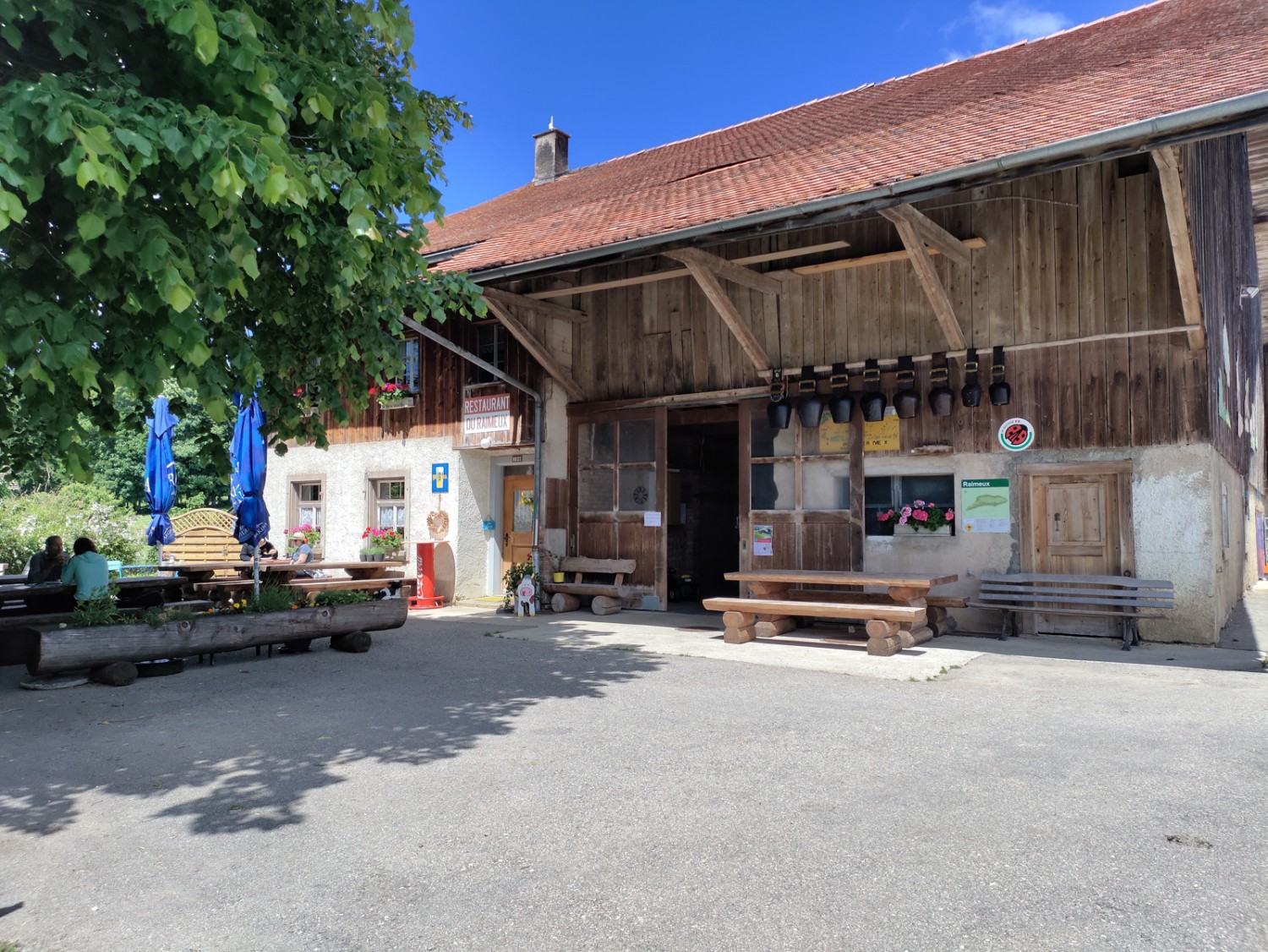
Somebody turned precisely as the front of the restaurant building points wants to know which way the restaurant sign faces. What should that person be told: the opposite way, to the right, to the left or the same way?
the same way

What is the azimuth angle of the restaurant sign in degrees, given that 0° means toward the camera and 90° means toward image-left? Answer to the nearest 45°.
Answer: approximately 45°

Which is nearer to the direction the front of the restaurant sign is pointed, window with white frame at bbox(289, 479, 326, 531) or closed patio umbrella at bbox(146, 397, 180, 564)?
the closed patio umbrella

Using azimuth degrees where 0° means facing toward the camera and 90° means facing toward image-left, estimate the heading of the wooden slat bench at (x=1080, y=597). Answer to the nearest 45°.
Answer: approximately 0°

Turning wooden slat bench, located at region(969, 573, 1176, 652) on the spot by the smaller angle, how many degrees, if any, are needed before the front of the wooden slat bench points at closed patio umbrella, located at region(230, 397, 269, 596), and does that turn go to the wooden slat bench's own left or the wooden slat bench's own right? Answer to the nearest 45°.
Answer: approximately 90° to the wooden slat bench's own right

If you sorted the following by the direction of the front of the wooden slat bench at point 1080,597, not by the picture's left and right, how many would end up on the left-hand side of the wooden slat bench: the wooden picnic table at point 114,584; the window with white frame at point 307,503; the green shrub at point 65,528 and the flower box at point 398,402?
0

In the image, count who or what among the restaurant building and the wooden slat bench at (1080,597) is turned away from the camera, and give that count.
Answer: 0

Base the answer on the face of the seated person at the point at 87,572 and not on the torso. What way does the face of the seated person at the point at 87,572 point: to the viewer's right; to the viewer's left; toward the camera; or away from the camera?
away from the camera

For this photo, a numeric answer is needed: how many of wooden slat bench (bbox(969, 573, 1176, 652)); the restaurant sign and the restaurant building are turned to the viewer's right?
0

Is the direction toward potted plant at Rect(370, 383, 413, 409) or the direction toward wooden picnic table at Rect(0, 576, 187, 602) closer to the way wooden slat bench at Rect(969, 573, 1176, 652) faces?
the wooden picnic table

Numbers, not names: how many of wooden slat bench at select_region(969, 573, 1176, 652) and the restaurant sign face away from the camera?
0

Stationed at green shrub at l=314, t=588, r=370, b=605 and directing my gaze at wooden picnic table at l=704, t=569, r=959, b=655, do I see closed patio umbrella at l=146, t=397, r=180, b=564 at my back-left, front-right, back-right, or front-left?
back-left

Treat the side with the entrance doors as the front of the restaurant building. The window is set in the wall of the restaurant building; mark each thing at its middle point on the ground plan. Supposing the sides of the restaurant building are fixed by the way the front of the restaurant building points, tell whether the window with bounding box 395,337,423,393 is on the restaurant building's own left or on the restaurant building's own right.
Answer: on the restaurant building's own right

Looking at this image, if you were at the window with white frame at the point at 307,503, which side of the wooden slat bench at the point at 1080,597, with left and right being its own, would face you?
right

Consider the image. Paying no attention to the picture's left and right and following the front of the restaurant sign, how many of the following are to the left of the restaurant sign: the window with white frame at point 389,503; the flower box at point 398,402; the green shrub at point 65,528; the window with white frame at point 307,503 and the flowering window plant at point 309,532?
0

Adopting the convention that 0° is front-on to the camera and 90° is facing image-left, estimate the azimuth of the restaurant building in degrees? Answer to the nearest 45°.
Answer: approximately 45°

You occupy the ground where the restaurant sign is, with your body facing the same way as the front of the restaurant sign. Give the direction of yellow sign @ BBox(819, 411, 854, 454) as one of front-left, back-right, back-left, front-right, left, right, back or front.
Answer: left

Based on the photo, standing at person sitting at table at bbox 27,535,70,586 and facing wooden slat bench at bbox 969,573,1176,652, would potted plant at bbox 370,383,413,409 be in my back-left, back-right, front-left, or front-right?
front-left

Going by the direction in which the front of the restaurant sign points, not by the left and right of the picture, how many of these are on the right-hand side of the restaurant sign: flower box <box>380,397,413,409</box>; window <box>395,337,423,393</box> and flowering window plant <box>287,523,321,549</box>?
3

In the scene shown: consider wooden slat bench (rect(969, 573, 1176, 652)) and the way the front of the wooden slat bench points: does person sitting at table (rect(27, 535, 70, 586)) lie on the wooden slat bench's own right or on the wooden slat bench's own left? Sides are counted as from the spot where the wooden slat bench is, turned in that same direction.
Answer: on the wooden slat bench's own right
